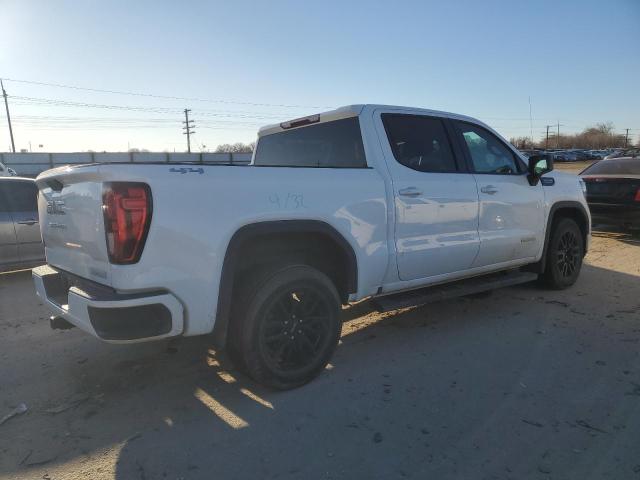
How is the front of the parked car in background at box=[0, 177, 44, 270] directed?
to the viewer's right

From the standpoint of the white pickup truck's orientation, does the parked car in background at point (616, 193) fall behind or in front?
in front

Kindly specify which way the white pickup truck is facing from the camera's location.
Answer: facing away from the viewer and to the right of the viewer

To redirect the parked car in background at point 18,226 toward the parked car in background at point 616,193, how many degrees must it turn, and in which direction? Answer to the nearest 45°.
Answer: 0° — it already faces it

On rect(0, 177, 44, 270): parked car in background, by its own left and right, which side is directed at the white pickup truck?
right

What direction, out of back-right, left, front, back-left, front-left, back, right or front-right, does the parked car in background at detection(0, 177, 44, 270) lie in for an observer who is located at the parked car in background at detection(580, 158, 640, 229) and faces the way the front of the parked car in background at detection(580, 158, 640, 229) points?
back-left

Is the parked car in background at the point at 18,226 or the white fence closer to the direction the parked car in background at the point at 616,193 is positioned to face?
the white fence

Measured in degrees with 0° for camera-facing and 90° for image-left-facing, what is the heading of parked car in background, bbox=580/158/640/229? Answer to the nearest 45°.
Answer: approximately 180°

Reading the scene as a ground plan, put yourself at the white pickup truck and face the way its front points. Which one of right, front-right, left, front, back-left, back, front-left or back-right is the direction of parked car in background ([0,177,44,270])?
left

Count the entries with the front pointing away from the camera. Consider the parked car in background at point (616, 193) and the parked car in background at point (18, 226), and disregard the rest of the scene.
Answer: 1

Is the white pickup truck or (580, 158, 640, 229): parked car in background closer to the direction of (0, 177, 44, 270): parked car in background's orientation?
the parked car in background
